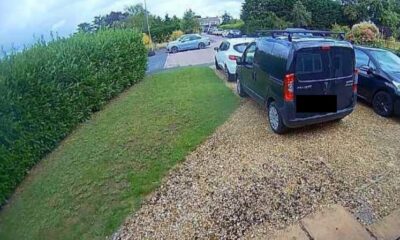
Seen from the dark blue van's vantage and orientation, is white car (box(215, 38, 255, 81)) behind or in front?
in front

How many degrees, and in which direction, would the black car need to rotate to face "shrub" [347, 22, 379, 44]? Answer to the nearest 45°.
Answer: approximately 135° to its left

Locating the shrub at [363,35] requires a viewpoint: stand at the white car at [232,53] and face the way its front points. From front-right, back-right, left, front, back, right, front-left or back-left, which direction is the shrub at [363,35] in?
right

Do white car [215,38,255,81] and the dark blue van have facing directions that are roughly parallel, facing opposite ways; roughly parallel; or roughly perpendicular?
roughly parallel

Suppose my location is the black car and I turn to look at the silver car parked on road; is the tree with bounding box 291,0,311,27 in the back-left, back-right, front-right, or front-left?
front-right

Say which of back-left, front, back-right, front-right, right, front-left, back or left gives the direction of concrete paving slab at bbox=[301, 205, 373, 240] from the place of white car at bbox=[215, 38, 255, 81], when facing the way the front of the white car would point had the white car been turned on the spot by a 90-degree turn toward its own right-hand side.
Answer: back-right

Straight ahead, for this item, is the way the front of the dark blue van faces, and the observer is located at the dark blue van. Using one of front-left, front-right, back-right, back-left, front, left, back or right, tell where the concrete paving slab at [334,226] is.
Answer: back-left

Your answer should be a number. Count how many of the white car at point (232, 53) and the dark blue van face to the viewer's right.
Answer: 0

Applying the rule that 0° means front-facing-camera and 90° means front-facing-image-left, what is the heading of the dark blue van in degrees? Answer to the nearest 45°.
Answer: approximately 135°

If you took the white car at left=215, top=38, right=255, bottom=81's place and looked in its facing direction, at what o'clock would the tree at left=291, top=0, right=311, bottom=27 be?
The tree is roughly at 2 o'clock from the white car.

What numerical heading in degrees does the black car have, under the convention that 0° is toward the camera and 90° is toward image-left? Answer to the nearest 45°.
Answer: approximately 315°

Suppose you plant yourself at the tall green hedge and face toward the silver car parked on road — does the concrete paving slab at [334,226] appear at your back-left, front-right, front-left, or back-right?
back-right

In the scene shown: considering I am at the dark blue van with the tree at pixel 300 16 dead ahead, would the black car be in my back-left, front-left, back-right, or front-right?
front-right
